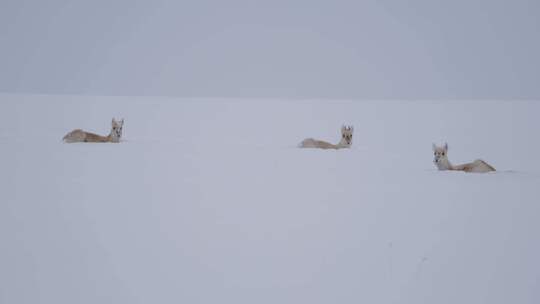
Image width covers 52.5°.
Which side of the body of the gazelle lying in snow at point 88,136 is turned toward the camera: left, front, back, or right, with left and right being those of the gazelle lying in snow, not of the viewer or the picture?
right

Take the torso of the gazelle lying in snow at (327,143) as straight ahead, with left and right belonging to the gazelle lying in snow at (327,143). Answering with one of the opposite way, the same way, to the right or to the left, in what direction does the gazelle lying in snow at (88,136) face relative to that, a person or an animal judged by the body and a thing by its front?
the same way

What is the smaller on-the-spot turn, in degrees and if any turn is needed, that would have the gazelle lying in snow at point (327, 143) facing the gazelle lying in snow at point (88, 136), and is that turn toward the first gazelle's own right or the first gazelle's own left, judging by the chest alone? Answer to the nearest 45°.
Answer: approximately 180°

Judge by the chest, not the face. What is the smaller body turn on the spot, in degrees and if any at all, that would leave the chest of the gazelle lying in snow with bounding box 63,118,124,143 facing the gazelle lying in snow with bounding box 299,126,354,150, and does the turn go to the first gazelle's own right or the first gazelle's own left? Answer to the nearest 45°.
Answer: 0° — it already faces it

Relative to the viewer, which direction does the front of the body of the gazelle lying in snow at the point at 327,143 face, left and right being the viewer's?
facing to the right of the viewer

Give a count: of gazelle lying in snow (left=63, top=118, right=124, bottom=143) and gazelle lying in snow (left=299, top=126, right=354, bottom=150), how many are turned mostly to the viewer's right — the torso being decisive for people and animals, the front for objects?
2
